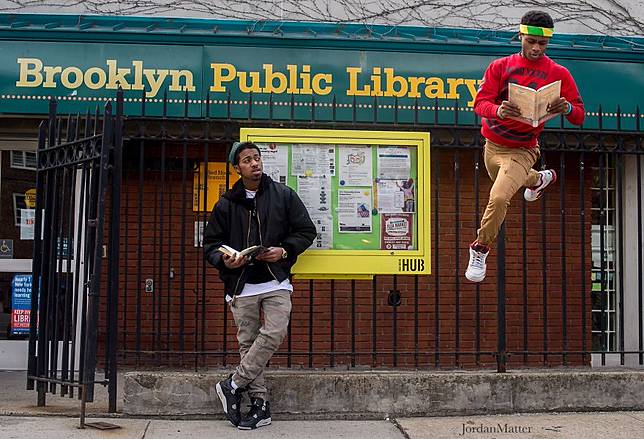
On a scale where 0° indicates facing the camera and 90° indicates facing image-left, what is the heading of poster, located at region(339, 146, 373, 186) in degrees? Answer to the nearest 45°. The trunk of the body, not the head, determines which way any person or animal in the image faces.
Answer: approximately 0°

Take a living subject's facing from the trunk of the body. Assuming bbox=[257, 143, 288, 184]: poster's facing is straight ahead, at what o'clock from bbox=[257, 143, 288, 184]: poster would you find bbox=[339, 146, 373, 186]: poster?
bbox=[339, 146, 373, 186]: poster is roughly at 9 o'clock from bbox=[257, 143, 288, 184]: poster.

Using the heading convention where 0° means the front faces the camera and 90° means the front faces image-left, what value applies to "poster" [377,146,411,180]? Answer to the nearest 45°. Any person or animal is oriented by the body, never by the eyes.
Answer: approximately 0°

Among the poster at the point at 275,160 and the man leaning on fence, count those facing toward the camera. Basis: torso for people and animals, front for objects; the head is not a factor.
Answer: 2

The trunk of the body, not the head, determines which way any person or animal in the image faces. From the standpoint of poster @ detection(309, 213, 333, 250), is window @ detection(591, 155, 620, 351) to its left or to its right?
on its left

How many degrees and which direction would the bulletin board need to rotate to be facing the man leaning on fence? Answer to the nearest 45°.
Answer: approximately 45° to its right
